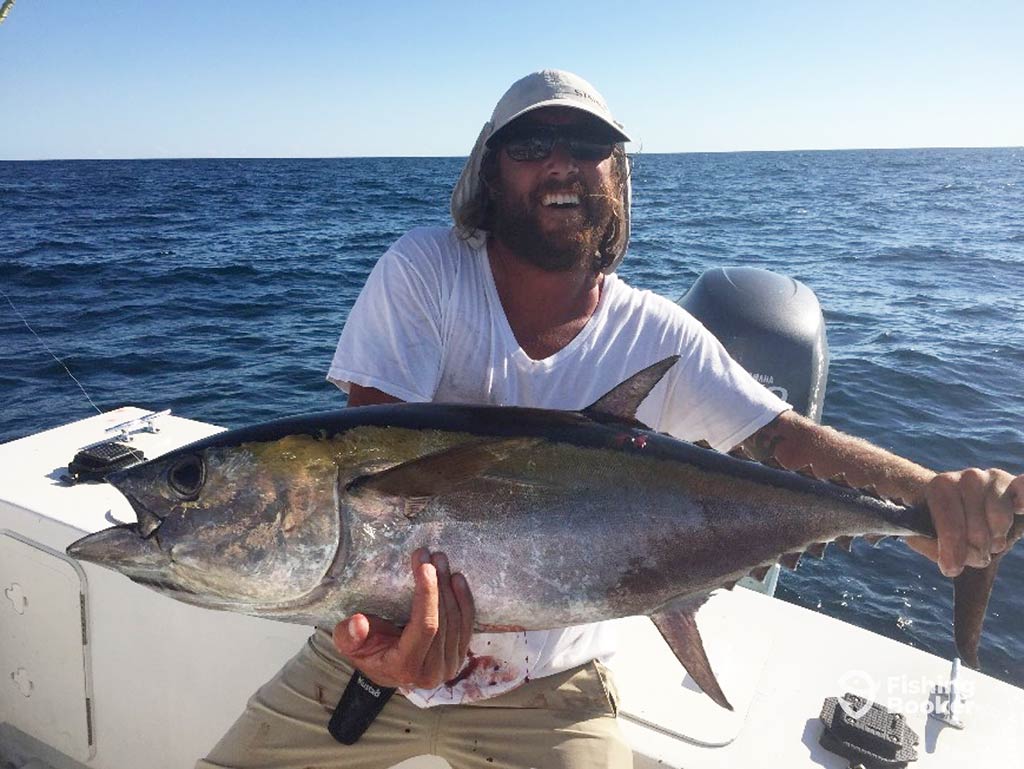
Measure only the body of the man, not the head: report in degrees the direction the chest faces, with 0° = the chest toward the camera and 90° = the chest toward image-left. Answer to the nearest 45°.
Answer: approximately 0°

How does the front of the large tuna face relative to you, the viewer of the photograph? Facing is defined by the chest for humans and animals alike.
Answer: facing to the left of the viewer

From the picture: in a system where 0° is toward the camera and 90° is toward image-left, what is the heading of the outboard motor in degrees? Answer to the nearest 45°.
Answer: approximately 45°

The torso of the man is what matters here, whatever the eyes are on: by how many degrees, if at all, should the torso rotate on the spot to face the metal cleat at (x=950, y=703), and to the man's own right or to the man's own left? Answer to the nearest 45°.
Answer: approximately 90° to the man's own left
